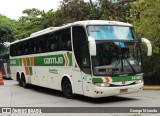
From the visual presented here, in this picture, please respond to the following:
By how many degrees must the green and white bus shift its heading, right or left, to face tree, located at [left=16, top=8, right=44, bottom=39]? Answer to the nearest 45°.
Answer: approximately 135° to its left

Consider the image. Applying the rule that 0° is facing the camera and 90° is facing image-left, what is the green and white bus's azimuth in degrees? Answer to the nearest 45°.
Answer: approximately 315°
